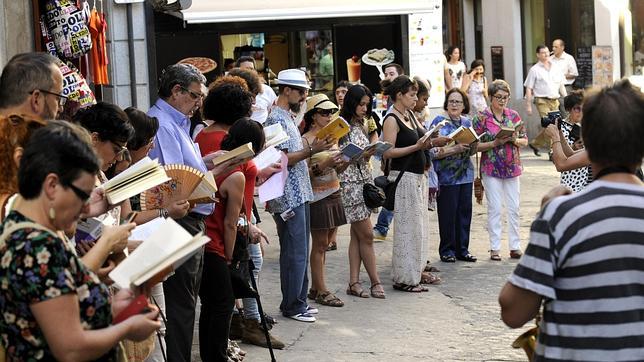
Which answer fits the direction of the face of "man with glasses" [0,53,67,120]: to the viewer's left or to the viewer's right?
to the viewer's right

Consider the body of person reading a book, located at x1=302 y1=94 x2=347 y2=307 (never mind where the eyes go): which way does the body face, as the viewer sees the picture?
to the viewer's right

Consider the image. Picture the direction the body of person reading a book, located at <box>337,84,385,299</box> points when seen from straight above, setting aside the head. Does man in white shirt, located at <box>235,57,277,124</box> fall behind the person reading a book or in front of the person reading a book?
behind

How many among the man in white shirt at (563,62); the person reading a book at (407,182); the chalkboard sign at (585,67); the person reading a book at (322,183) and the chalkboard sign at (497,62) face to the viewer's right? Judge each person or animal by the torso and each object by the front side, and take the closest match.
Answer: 2

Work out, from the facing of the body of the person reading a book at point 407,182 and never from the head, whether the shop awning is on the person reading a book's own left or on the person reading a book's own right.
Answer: on the person reading a book's own left

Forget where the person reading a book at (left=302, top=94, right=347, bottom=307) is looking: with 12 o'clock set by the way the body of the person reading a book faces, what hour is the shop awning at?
The shop awning is roughly at 9 o'clock from the person reading a book.

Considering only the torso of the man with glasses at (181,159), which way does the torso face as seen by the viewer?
to the viewer's right

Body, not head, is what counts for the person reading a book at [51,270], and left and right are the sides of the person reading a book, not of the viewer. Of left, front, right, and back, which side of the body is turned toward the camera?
right

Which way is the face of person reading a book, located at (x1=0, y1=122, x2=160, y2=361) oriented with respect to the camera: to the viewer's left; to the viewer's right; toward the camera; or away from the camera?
to the viewer's right

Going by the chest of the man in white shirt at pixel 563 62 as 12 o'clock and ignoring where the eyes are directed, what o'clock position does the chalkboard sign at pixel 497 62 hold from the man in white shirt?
The chalkboard sign is roughly at 4 o'clock from the man in white shirt.

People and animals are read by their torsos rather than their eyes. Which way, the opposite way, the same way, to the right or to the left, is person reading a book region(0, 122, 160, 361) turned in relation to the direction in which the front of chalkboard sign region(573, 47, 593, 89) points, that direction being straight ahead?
to the left

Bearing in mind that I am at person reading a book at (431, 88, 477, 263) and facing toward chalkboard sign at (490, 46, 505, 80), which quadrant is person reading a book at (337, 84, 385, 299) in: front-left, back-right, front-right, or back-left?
back-left
